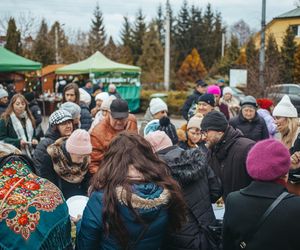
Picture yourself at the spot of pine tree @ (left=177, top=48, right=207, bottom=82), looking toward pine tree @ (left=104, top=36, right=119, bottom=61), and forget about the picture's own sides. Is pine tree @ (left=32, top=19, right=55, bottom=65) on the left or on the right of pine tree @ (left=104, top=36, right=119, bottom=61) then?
left

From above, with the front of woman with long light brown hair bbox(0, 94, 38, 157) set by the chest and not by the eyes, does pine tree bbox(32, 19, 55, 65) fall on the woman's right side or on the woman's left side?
on the woman's left side

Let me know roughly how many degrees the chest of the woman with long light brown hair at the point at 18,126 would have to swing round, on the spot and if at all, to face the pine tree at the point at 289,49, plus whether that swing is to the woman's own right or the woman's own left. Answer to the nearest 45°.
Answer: approximately 90° to the woman's own left

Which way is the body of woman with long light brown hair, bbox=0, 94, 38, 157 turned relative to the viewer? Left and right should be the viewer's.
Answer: facing the viewer and to the right of the viewer

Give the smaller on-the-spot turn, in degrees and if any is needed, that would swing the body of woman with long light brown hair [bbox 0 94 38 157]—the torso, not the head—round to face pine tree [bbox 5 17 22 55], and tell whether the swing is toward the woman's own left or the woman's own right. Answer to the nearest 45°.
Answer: approximately 135° to the woman's own left

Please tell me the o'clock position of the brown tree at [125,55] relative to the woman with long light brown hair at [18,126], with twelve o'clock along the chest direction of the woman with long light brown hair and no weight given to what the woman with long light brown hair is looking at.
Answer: The brown tree is roughly at 8 o'clock from the woman with long light brown hair.

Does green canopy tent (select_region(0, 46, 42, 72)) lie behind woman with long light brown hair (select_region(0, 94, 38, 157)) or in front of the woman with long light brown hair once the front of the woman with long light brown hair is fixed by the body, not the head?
behind
